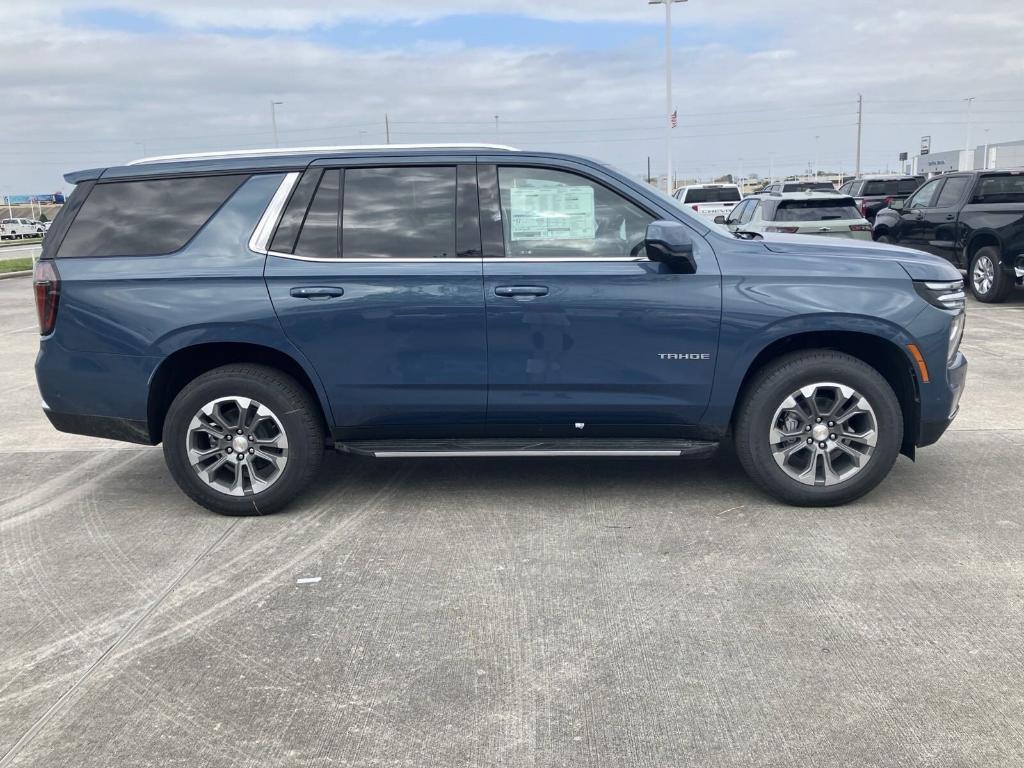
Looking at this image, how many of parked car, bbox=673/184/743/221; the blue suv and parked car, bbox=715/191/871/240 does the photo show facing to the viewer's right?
1

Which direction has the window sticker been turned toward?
toward the camera

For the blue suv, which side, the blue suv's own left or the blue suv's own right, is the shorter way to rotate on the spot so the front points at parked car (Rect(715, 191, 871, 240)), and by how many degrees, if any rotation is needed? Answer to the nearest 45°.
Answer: approximately 45° to the blue suv's own left

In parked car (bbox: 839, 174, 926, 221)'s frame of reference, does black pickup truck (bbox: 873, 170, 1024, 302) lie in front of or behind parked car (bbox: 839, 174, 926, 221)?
behind

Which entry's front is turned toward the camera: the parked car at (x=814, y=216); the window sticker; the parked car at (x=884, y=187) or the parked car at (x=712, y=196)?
the window sticker

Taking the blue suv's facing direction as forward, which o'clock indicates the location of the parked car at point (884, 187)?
The parked car is roughly at 10 o'clock from the blue suv.

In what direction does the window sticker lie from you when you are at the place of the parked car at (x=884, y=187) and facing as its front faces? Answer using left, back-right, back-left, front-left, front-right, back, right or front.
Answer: back-left

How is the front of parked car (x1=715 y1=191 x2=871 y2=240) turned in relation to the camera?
facing away from the viewer and to the left of the viewer

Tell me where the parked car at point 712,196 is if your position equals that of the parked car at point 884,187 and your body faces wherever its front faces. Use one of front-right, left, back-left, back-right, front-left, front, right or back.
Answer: front-left

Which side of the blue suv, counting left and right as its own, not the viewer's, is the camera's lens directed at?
right

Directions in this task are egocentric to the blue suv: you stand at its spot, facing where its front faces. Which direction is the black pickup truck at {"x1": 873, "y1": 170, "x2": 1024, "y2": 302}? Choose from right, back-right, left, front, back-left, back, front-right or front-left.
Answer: front-left
